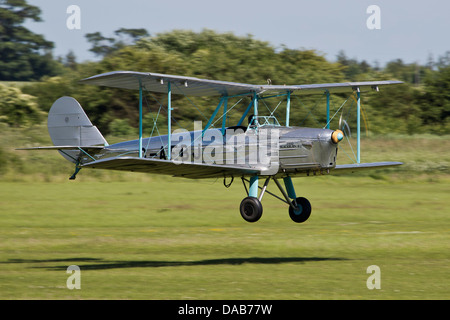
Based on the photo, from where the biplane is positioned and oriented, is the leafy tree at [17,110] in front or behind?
behind

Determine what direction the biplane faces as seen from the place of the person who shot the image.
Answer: facing the viewer and to the right of the viewer
